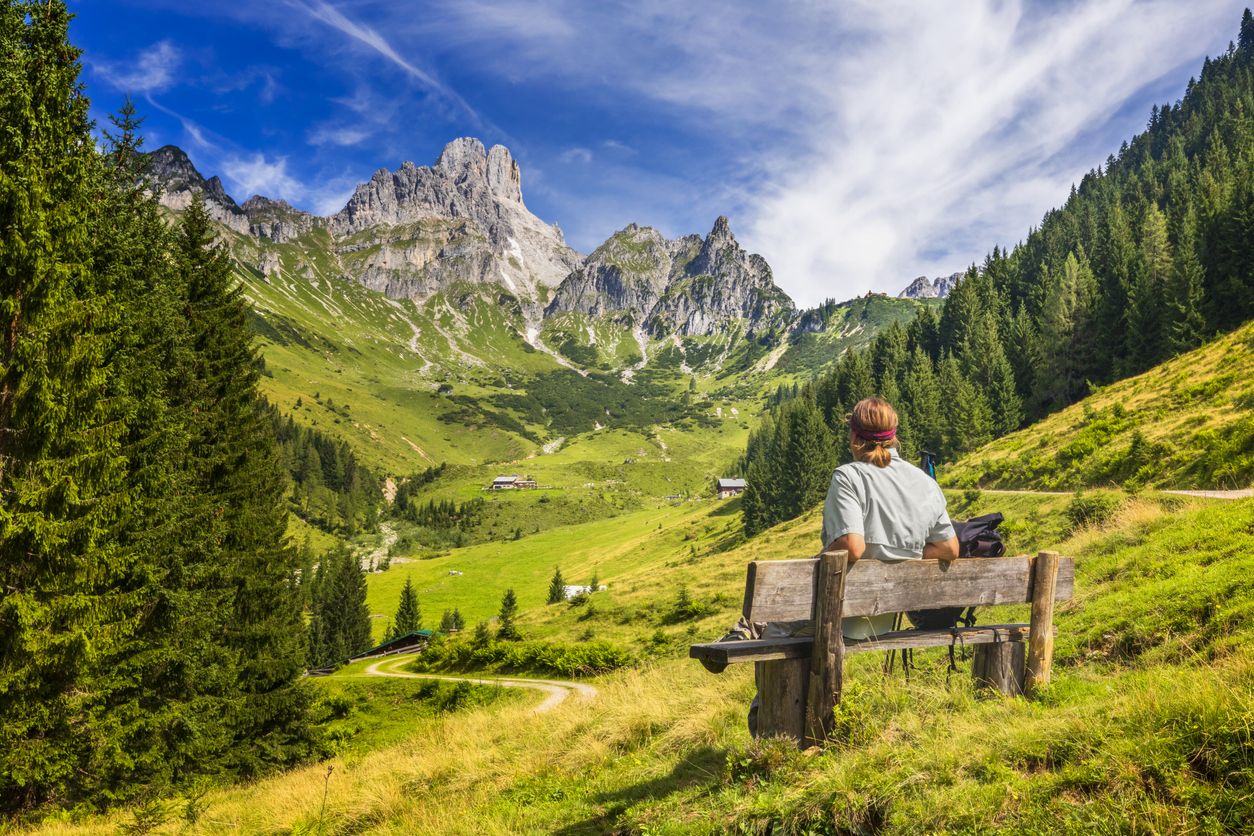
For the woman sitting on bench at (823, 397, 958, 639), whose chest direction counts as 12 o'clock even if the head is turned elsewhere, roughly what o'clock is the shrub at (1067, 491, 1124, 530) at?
The shrub is roughly at 2 o'clock from the woman sitting on bench.

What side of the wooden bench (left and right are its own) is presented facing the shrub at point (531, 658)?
front

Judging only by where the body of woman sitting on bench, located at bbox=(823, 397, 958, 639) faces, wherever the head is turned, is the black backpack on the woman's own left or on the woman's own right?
on the woman's own right

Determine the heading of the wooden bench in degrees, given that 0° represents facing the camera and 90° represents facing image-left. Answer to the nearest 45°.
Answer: approximately 135°

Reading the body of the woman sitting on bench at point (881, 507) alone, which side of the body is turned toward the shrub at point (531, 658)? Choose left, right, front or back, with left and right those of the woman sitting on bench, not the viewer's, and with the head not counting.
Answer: front

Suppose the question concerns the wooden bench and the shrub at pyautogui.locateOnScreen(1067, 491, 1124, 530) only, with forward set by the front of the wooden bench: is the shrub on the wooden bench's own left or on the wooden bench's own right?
on the wooden bench's own right

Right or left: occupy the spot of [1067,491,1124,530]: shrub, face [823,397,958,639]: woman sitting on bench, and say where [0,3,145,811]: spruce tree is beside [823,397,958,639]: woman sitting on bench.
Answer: right
